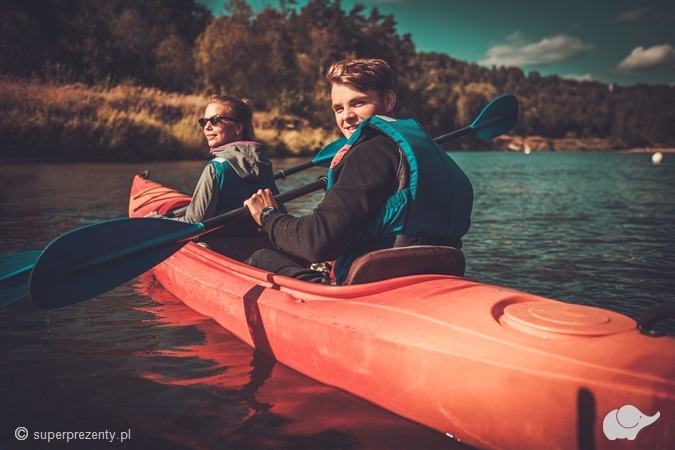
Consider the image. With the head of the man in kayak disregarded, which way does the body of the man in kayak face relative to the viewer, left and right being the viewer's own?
facing away from the viewer and to the left of the viewer

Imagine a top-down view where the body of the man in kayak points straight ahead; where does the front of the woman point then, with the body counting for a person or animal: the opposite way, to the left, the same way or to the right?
the same way

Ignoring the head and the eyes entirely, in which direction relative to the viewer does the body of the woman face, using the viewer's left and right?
facing away from the viewer and to the left of the viewer

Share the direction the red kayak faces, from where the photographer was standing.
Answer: facing away from the viewer and to the left of the viewer

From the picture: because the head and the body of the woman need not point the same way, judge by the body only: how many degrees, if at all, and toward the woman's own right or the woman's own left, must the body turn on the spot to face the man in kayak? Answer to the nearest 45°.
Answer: approximately 135° to the woman's own left
